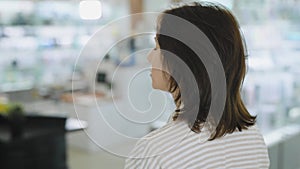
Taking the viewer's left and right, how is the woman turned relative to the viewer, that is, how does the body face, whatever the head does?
facing away from the viewer and to the left of the viewer
